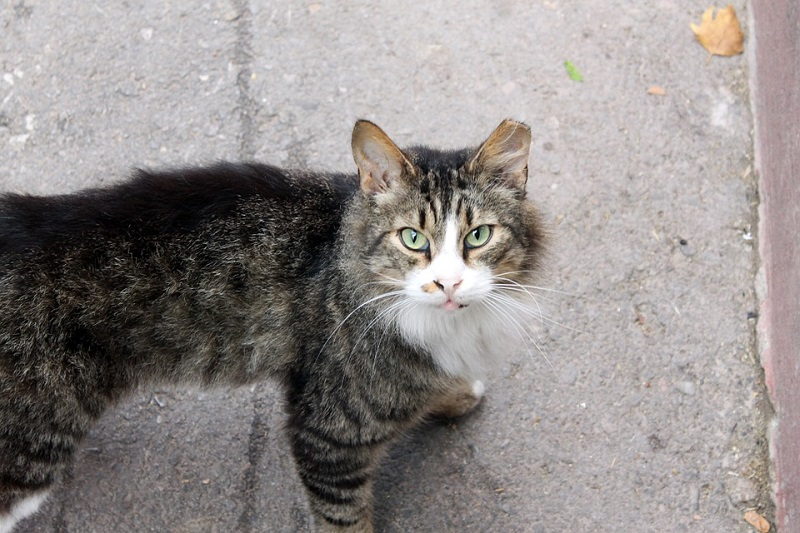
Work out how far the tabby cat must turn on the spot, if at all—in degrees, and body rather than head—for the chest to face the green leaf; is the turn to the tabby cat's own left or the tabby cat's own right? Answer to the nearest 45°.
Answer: approximately 45° to the tabby cat's own left

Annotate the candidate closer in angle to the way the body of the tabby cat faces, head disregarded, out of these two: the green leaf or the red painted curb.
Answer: the red painted curb

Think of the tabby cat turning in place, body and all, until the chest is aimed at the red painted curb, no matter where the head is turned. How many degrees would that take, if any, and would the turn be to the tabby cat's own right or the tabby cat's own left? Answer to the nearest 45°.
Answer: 0° — it already faces it

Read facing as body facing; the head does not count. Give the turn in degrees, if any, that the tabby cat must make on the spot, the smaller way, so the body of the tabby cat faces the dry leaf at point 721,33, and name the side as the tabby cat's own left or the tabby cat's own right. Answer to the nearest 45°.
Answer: approximately 45° to the tabby cat's own left

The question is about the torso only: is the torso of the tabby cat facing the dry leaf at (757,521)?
yes

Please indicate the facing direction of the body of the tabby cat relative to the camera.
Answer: to the viewer's right
